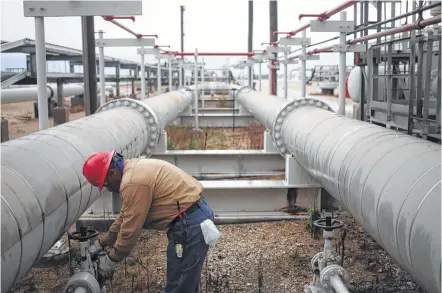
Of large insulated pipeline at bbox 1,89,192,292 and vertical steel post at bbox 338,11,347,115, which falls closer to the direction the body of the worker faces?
the large insulated pipeline

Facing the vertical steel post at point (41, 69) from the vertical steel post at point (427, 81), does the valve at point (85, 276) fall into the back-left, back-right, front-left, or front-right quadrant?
front-left

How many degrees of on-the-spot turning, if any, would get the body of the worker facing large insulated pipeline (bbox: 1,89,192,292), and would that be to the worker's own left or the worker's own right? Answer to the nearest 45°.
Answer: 0° — they already face it

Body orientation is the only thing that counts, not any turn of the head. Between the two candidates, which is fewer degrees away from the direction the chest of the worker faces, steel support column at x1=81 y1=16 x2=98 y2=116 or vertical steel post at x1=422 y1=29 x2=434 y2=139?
the steel support column

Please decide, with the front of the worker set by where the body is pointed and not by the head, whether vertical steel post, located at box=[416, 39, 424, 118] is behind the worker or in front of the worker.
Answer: behind

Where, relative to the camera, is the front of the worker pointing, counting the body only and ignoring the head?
to the viewer's left

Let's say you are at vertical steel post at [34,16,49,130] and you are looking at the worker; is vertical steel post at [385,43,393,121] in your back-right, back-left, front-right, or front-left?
front-left

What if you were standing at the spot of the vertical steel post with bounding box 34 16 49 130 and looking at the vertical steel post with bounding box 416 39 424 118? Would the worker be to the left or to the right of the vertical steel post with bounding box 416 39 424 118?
right

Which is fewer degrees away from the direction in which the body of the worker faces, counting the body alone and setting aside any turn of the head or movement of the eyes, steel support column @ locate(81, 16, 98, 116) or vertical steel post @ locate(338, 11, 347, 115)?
the steel support column

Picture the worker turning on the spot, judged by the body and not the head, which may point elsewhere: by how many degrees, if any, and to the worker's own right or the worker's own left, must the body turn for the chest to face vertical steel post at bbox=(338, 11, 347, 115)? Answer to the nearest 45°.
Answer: approximately 135° to the worker's own right

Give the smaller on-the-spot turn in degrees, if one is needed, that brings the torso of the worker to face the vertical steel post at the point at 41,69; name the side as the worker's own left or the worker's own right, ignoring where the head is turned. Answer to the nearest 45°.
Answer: approximately 45° to the worker's own right
